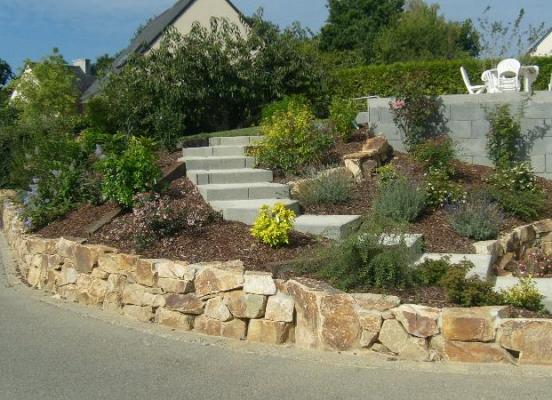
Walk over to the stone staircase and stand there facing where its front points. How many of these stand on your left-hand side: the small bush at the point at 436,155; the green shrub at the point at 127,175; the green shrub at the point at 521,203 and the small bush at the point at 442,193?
3

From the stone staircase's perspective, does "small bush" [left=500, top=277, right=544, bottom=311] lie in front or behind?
in front

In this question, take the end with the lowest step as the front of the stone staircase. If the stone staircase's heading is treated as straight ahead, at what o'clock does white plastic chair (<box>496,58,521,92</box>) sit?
The white plastic chair is roughly at 8 o'clock from the stone staircase.

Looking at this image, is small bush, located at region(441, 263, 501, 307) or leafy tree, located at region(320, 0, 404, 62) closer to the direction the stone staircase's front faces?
the small bush

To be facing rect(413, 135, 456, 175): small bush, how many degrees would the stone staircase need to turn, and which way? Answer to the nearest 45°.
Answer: approximately 90° to its left

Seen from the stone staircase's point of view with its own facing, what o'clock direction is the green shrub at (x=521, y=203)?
The green shrub is roughly at 9 o'clock from the stone staircase.

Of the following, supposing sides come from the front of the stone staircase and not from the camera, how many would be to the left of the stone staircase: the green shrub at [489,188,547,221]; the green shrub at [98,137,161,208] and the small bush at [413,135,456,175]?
2

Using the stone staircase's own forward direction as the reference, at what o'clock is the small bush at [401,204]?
The small bush is roughly at 10 o'clock from the stone staircase.

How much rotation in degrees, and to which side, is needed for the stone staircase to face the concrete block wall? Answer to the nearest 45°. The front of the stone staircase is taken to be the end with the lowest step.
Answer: approximately 90° to its left

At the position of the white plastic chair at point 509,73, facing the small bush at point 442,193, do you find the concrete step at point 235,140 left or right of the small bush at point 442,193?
right

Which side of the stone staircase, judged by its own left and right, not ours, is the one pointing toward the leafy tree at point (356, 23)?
back

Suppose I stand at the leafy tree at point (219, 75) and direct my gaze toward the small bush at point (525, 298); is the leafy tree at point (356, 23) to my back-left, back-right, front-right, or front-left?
back-left

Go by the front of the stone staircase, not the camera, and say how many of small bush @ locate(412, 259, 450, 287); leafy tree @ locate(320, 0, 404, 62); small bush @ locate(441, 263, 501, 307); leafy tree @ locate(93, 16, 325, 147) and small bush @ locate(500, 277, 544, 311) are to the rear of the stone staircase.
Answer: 2

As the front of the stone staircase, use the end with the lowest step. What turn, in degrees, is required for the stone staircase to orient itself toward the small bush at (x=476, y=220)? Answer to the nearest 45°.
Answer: approximately 45° to its left

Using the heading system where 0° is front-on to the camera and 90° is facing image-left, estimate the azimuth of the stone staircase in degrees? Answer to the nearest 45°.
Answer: approximately 0°

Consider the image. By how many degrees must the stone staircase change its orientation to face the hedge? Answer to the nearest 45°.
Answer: approximately 135° to its left
